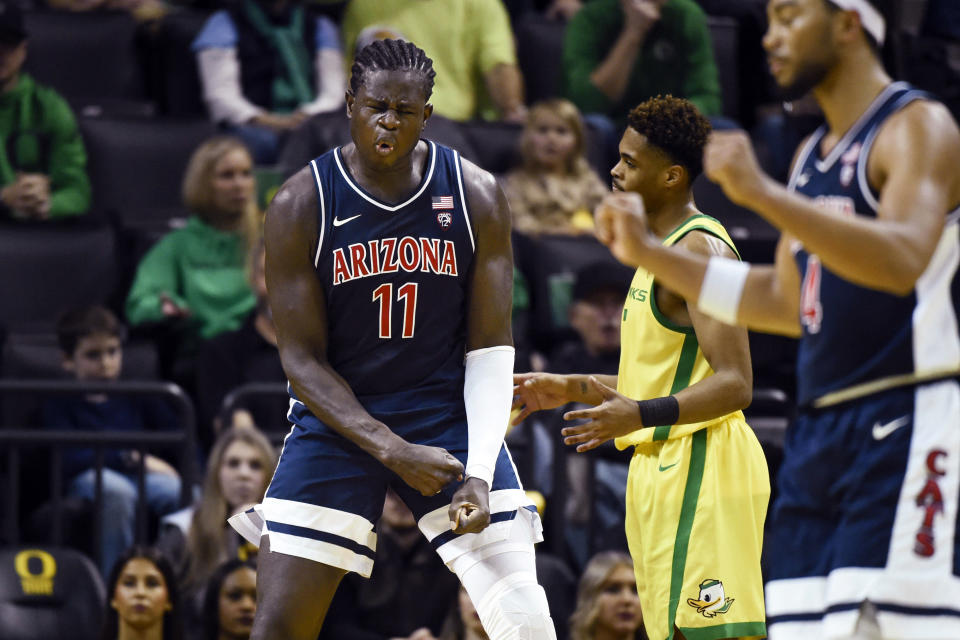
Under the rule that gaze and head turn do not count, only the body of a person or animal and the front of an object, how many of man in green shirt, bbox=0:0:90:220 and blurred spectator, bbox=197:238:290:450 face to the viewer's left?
0

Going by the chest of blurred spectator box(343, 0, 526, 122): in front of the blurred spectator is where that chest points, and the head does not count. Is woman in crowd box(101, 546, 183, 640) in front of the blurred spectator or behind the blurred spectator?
in front

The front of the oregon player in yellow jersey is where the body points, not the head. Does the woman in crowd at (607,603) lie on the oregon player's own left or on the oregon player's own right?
on the oregon player's own right

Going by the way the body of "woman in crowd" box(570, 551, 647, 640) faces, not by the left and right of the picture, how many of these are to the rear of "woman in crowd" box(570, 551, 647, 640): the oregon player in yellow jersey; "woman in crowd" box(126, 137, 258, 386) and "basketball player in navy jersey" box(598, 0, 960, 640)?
1

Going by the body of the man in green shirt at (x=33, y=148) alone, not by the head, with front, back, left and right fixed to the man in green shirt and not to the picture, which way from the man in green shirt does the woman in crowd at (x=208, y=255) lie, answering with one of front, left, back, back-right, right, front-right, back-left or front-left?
front-left

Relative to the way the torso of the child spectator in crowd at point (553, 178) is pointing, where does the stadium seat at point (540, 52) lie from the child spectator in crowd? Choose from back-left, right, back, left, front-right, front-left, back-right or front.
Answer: back

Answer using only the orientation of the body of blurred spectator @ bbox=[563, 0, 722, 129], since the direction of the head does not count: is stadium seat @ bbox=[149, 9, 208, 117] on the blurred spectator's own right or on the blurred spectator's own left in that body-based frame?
on the blurred spectator's own right

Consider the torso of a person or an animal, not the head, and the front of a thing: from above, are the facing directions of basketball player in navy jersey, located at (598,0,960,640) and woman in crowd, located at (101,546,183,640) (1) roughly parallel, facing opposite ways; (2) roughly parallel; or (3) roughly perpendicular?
roughly perpendicular

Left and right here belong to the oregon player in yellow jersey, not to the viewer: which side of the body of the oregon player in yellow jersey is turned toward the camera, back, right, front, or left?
left

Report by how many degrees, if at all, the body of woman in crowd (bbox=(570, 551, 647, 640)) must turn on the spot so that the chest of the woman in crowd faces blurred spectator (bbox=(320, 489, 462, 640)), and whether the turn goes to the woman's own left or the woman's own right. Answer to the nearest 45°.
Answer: approximately 135° to the woman's own right

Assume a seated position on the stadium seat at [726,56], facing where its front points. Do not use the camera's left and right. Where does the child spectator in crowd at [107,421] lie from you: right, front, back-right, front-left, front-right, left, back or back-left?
front-right

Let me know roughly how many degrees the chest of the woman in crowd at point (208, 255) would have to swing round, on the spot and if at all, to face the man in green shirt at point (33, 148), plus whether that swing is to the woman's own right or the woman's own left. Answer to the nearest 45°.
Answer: approximately 180°

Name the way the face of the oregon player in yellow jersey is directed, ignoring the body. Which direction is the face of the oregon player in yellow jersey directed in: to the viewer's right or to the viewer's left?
to the viewer's left

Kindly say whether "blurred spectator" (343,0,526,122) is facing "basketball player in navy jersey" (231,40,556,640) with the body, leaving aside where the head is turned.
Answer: yes
